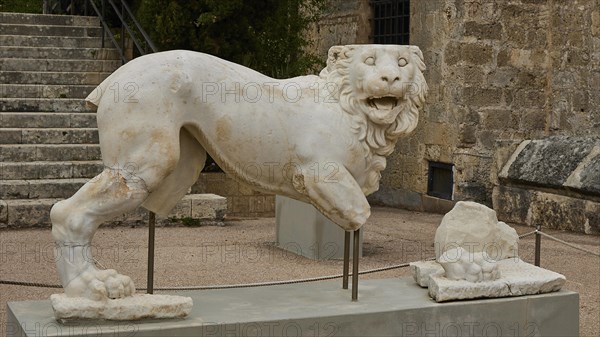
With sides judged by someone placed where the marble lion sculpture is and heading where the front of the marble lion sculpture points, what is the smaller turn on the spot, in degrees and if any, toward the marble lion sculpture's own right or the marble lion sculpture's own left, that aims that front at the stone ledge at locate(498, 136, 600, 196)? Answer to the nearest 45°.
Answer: approximately 45° to the marble lion sculpture's own left

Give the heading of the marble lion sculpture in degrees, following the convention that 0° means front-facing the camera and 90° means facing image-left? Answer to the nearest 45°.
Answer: approximately 270°

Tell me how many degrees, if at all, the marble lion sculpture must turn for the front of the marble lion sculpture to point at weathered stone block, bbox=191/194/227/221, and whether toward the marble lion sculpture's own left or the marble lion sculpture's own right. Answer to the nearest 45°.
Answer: approximately 90° to the marble lion sculpture's own left
